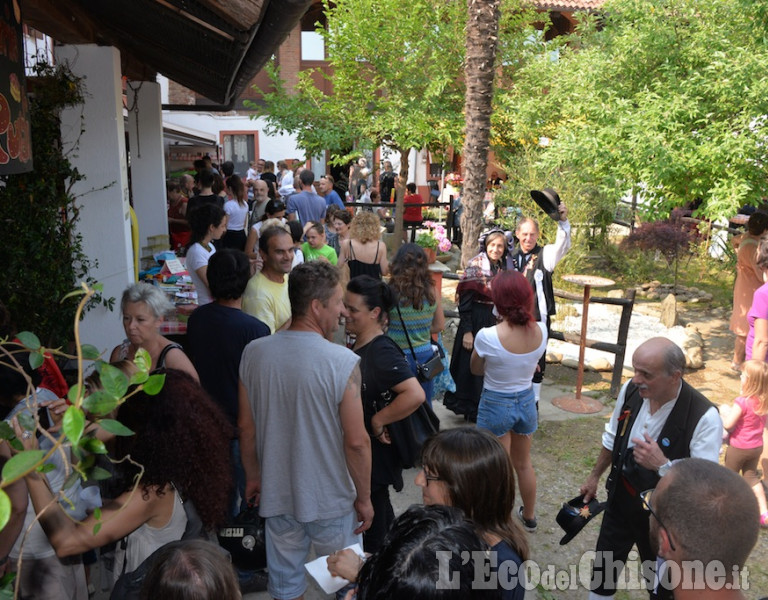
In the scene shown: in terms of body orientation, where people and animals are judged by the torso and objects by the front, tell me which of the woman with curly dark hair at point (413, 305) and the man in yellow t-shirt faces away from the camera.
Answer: the woman with curly dark hair

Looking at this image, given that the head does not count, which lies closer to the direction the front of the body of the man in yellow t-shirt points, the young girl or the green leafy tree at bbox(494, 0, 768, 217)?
the young girl

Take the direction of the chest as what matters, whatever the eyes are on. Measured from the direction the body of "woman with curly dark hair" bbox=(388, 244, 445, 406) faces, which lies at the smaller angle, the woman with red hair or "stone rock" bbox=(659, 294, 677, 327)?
the stone rock

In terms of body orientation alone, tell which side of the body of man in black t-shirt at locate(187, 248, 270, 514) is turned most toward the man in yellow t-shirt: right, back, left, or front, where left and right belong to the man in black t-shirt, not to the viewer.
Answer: front

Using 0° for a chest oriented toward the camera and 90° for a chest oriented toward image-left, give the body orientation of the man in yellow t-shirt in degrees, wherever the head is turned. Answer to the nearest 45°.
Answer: approximately 315°

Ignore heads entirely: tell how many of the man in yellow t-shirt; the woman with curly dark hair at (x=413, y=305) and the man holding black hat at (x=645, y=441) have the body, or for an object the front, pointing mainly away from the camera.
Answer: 1

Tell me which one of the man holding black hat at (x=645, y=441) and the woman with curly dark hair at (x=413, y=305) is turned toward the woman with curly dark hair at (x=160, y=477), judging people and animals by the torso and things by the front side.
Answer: the man holding black hat

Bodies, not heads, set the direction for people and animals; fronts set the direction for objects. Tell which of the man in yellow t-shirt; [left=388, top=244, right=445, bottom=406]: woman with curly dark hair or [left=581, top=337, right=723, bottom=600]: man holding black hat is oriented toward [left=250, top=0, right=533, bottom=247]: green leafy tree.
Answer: the woman with curly dark hair

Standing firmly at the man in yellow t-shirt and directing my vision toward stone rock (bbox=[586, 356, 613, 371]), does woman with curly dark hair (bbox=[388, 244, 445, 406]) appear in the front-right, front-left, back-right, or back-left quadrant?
front-right

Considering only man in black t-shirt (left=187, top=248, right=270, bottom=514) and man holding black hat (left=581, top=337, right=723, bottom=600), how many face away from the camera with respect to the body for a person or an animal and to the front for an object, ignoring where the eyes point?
1

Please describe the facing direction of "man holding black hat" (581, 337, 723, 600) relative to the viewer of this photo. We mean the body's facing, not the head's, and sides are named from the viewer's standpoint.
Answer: facing the viewer and to the left of the viewer

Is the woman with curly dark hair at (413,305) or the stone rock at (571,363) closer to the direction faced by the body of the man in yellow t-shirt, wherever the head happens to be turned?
the woman with curly dark hair

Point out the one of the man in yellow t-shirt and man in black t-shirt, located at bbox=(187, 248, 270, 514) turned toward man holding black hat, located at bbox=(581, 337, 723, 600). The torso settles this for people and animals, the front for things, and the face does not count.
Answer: the man in yellow t-shirt

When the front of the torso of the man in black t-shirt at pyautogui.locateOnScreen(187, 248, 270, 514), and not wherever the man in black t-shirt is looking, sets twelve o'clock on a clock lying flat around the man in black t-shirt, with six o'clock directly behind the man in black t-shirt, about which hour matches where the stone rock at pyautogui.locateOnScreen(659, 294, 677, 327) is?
The stone rock is roughly at 2 o'clock from the man in black t-shirt.

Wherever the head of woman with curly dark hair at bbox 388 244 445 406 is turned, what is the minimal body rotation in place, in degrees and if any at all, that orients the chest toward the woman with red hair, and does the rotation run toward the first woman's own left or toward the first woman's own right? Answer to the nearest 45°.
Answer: approximately 135° to the first woman's own right

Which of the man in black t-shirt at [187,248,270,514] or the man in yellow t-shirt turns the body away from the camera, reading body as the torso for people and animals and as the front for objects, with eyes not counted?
the man in black t-shirt

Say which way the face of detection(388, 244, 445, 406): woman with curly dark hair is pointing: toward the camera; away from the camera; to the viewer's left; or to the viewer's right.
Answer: away from the camera

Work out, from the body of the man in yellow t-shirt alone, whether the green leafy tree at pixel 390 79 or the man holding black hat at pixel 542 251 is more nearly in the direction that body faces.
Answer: the man holding black hat

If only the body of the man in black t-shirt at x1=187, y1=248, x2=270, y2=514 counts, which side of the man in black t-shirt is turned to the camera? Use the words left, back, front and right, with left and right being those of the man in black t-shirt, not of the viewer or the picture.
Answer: back

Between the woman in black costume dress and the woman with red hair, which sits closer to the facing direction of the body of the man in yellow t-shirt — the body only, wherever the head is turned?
the woman with red hair

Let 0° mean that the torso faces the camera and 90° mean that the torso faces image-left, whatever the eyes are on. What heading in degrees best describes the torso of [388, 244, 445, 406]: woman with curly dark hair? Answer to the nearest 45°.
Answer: approximately 180°
